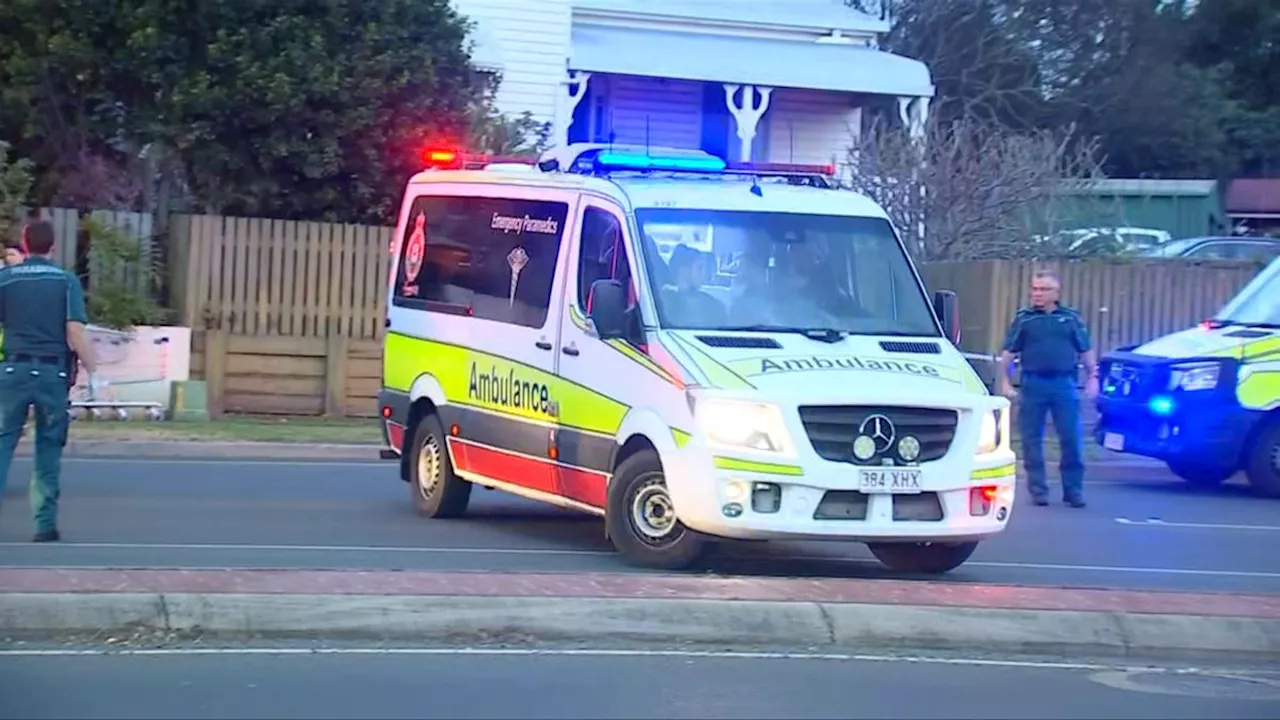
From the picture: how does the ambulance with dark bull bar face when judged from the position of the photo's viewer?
facing the viewer and to the left of the viewer

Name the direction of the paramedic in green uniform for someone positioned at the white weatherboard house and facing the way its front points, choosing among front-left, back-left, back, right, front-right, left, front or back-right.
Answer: front

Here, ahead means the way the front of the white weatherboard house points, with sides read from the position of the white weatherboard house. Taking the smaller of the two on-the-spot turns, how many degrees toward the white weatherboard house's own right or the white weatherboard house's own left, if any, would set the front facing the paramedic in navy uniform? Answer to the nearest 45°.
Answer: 0° — it already faces them

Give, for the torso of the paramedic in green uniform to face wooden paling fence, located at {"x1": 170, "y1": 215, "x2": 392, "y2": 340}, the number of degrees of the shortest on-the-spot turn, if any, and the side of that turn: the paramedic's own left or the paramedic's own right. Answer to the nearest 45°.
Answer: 0° — they already face it

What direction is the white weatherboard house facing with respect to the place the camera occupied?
facing the viewer

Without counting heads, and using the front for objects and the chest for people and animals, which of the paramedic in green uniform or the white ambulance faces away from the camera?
the paramedic in green uniform

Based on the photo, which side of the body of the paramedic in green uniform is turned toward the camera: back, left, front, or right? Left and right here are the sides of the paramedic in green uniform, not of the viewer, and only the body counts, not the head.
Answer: back

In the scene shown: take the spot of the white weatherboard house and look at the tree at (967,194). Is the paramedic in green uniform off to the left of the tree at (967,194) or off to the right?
right

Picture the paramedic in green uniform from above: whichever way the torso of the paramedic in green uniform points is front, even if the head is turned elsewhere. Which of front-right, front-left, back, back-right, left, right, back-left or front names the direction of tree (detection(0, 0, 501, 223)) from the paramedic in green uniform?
front

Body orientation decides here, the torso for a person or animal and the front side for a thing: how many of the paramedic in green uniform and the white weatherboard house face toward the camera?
1

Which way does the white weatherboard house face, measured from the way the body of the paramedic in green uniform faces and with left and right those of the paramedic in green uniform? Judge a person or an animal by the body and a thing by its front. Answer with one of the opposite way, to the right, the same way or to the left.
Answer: the opposite way

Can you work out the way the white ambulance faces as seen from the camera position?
facing the viewer and to the right of the viewer

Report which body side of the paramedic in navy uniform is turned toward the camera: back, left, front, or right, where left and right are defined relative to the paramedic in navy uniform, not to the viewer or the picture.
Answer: front

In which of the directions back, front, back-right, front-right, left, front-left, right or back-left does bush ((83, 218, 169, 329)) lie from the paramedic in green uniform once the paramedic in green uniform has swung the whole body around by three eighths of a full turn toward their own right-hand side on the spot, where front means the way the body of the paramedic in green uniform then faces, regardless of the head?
back-left

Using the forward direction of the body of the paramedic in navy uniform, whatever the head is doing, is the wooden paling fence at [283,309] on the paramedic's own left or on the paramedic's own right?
on the paramedic's own right
